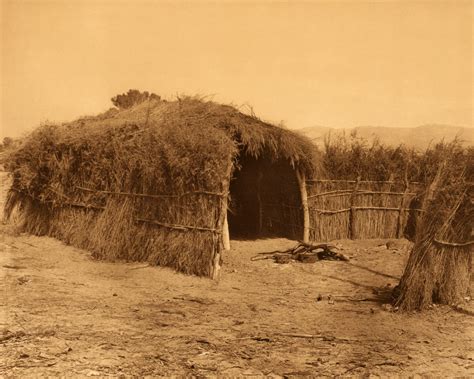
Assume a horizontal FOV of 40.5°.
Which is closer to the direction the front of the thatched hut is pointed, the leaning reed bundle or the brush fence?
the leaning reed bundle

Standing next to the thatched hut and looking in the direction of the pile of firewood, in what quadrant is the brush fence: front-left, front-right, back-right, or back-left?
front-left

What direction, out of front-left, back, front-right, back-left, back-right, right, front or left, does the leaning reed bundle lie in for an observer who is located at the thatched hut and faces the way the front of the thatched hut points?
front

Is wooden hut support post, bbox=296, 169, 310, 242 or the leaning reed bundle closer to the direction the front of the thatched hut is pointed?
the leaning reed bundle

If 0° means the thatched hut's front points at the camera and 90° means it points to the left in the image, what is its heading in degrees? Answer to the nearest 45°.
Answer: approximately 315°

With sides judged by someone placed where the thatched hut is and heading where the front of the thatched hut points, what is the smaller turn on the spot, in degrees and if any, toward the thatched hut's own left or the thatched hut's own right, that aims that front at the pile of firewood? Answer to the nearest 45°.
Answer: approximately 45° to the thatched hut's own left
